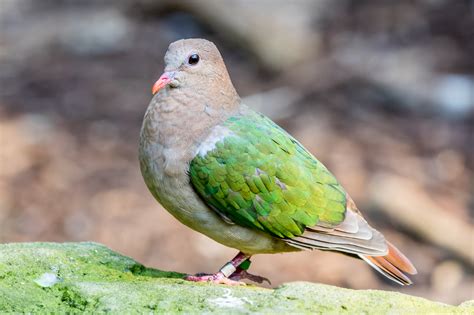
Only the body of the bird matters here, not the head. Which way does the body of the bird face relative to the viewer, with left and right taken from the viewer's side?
facing to the left of the viewer
